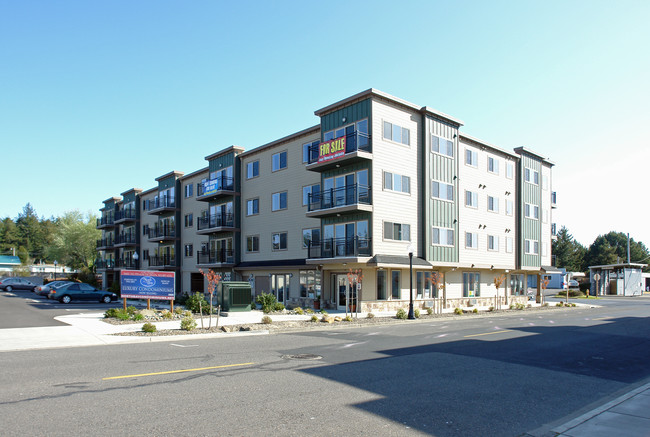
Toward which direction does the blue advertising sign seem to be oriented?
toward the camera

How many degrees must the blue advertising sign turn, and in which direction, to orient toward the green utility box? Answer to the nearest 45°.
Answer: approximately 135° to its left

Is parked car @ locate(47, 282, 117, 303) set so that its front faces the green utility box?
no
